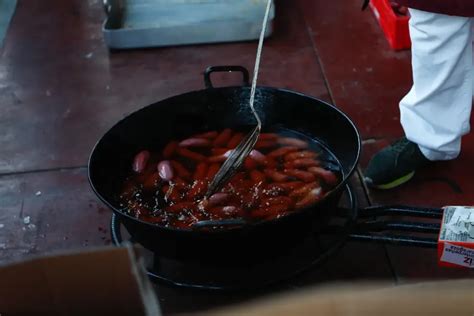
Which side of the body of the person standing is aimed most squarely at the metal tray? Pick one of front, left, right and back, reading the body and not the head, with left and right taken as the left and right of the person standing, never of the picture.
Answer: right

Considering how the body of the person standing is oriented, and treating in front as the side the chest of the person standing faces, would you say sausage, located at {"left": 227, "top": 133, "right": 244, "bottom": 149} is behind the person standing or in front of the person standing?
in front

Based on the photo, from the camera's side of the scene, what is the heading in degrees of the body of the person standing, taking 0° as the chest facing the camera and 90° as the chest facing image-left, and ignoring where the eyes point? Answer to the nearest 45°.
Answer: approximately 45°

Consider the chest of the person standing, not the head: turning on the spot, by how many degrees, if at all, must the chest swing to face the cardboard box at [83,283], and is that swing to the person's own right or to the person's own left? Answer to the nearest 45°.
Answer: approximately 45° to the person's own left

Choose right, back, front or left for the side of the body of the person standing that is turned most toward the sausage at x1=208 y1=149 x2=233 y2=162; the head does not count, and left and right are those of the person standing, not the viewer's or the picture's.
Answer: front

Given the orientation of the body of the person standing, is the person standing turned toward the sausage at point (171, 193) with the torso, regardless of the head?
yes

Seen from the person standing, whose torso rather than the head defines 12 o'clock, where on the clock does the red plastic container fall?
The red plastic container is roughly at 4 o'clock from the person standing.

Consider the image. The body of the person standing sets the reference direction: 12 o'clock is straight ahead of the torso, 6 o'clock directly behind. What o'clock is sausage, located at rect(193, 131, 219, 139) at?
The sausage is roughly at 1 o'clock from the person standing.

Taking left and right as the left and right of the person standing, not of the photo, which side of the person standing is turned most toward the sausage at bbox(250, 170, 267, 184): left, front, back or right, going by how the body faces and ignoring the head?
front
